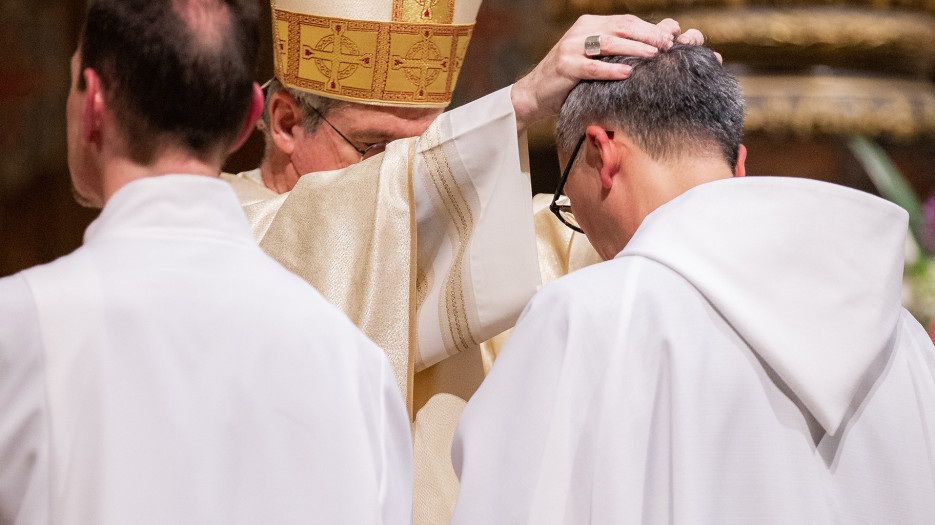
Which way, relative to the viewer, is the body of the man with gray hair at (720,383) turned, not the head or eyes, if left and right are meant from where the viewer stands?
facing away from the viewer and to the left of the viewer

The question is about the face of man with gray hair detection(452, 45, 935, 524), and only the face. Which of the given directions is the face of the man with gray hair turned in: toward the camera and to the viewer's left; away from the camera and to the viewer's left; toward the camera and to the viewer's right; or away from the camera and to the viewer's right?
away from the camera and to the viewer's left

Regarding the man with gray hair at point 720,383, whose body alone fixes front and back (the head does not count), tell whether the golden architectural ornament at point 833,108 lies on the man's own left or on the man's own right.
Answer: on the man's own right
